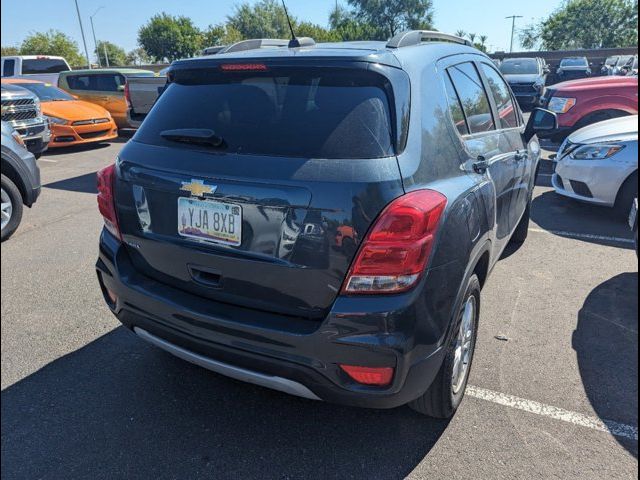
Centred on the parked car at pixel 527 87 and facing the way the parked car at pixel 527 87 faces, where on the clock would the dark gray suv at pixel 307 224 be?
The dark gray suv is roughly at 12 o'clock from the parked car.

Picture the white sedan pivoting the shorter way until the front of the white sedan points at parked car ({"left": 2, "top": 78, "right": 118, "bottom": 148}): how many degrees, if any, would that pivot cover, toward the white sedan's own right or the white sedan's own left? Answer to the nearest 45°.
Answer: approximately 45° to the white sedan's own right

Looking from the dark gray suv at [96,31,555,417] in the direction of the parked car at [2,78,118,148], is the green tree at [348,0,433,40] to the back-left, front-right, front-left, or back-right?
front-right

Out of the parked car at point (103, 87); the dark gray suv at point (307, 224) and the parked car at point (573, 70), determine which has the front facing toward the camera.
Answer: the parked car at point (573, 70)

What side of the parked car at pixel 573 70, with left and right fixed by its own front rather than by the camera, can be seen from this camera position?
front

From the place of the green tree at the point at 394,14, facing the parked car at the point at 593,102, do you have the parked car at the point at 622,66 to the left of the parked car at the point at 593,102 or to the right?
left

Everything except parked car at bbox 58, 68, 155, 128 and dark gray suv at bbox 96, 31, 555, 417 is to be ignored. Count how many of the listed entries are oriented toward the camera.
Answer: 0

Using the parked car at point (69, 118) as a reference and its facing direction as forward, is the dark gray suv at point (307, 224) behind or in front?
in front

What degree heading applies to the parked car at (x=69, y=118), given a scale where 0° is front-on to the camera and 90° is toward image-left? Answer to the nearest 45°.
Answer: approximately 315°

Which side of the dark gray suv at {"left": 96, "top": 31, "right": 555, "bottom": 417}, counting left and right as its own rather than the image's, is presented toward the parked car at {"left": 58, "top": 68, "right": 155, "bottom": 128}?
left

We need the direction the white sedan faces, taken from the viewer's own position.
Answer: facing the viewer and to the left of the viewer

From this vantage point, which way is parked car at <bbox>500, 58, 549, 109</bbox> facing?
toward the camera

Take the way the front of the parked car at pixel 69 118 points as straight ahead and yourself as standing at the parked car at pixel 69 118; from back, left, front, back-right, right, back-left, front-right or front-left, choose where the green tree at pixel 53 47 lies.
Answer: back-left
